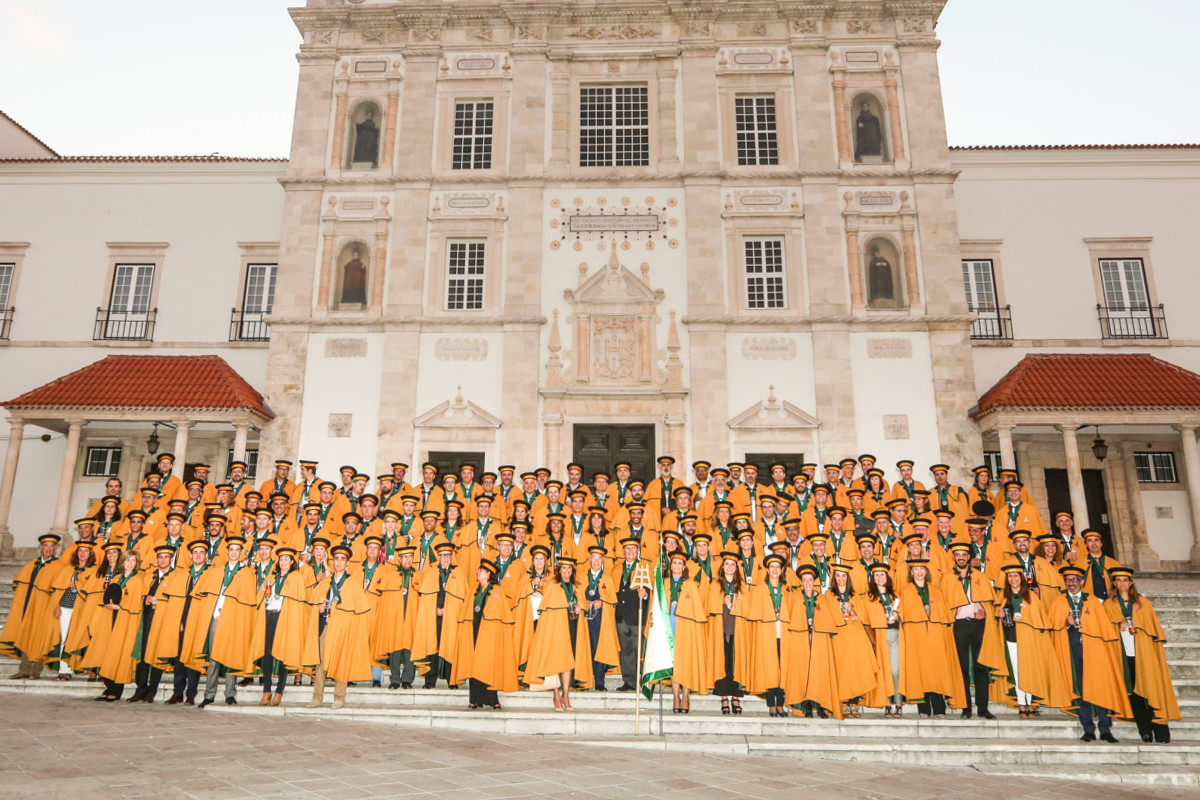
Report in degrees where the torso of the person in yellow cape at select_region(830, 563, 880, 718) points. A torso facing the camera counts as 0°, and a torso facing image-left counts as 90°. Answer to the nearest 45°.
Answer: approximately 0°

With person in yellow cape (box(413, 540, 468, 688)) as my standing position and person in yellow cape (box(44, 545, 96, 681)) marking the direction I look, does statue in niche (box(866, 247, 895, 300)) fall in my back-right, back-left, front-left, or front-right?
back-right

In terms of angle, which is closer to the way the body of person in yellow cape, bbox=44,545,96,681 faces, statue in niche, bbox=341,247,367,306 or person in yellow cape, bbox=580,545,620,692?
the person in yellow cape

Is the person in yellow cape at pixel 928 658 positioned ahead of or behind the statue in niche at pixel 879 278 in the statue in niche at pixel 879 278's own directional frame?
ahead

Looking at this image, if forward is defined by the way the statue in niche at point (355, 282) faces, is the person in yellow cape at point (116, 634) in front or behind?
in front

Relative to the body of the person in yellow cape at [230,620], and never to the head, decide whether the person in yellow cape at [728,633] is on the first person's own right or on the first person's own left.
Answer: on the first person's own left

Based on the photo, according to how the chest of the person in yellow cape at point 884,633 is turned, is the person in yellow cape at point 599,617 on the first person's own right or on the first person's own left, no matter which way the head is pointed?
on the first person's own right

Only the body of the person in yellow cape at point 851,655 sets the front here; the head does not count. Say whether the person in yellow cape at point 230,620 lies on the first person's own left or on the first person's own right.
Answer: on the first person's own right
